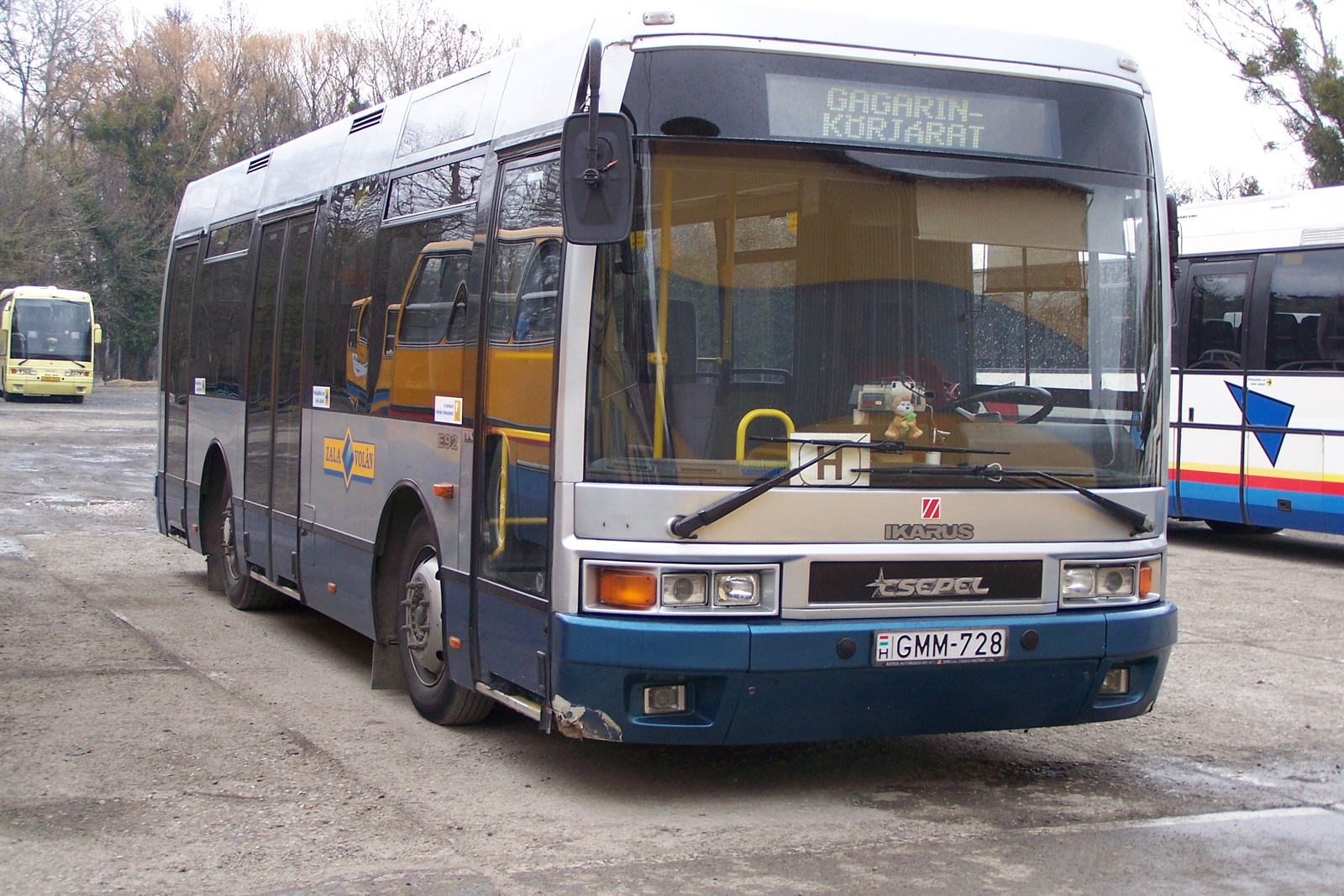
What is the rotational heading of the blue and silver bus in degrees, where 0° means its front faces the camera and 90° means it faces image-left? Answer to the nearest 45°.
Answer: approximately 315°

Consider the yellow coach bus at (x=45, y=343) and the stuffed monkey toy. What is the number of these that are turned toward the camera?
2

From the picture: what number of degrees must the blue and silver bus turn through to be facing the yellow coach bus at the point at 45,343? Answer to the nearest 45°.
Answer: approximately 180°

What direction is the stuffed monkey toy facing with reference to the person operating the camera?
facing the viewer

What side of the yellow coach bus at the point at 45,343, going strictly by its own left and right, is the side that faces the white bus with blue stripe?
front

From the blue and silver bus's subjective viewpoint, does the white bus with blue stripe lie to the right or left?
on its left

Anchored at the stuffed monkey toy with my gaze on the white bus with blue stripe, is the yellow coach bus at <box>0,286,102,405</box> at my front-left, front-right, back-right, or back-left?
front-left

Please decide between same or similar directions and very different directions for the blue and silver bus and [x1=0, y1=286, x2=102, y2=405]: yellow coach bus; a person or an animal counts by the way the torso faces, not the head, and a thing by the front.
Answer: same or similar directions

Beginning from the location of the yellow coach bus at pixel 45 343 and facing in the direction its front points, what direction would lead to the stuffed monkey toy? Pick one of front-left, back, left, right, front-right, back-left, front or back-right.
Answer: front

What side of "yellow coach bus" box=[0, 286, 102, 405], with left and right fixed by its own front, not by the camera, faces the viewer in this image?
front
